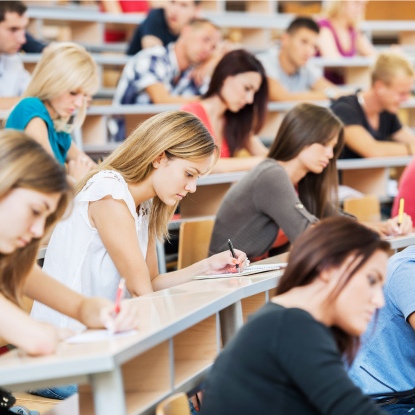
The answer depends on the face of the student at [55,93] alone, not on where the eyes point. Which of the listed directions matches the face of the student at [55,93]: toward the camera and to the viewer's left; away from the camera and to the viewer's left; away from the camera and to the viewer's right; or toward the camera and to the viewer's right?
toward the camera and to the viewer's right

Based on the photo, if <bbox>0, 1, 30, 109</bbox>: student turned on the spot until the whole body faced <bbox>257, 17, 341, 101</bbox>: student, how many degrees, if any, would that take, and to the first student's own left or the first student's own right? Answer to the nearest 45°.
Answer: approximately 90° to the first student's own left

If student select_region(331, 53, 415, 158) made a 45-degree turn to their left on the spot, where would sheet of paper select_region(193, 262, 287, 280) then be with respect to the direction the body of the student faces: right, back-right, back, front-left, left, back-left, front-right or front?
right

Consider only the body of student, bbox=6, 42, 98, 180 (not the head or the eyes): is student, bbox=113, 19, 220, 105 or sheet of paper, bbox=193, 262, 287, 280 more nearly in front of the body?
the sheet of paper

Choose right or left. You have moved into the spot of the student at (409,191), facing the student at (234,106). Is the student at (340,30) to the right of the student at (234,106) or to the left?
right
